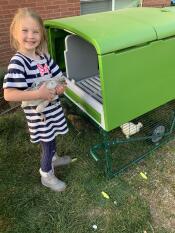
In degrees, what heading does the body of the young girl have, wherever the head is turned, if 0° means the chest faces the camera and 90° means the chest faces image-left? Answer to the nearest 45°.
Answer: approximately 315°

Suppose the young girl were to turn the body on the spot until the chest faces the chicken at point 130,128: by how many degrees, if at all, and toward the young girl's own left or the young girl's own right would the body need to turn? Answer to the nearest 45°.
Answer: approximately 90° to the young girl's own left

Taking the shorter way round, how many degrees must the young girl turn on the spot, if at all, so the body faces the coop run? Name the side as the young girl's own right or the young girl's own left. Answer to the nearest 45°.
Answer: approximately 45° to the young girl's own left
